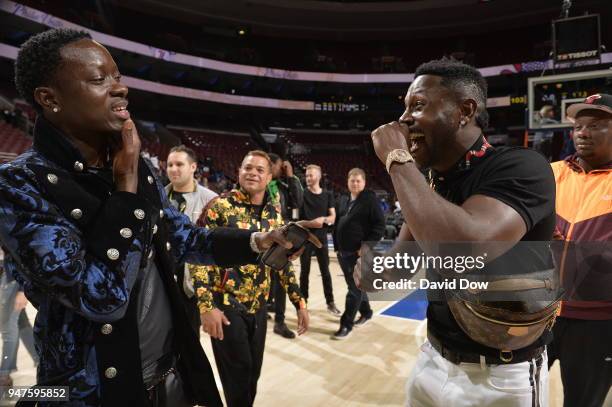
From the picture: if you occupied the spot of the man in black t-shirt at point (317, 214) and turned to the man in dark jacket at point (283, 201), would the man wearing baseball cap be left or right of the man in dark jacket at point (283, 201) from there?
left

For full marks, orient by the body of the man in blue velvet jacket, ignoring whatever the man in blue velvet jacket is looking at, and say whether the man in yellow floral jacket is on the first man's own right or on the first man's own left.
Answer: on the first man's own left

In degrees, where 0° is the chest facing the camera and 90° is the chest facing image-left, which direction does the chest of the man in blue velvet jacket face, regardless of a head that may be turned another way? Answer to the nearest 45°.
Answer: approximately 315°

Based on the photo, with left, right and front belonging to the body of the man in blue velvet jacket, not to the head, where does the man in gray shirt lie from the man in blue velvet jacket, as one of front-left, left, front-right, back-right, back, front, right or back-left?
back-left

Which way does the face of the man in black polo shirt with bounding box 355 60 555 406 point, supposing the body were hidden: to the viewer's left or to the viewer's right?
to the viewer's left
